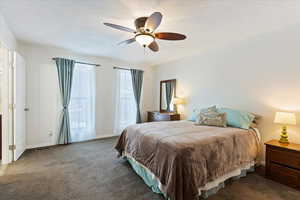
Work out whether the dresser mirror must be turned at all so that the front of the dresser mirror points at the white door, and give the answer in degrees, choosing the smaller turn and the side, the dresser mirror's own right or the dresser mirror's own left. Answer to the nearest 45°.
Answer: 0° — it already faces it

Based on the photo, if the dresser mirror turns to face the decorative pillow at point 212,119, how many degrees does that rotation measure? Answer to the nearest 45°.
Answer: approximately 90° to its left

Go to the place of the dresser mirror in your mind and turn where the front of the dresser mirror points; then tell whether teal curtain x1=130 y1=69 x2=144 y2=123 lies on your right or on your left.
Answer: on your right

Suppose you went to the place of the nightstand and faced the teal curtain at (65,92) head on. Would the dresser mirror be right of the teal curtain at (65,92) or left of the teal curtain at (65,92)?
right

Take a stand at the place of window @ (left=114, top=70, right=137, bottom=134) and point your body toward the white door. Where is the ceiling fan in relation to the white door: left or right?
left

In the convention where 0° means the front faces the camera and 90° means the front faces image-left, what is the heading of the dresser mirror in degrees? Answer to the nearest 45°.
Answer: approximately 45°

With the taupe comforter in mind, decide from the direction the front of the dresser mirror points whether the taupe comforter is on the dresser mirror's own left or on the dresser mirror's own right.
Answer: on the dresser mirror's own left

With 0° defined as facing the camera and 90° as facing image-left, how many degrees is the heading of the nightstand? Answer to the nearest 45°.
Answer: approximately 45°

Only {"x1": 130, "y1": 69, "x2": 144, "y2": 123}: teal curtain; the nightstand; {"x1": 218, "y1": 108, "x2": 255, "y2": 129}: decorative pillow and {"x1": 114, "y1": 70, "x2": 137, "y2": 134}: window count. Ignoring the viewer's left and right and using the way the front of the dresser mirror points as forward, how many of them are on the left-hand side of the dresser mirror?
2

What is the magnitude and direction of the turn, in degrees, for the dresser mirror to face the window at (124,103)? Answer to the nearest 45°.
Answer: approximately 45° to its right
